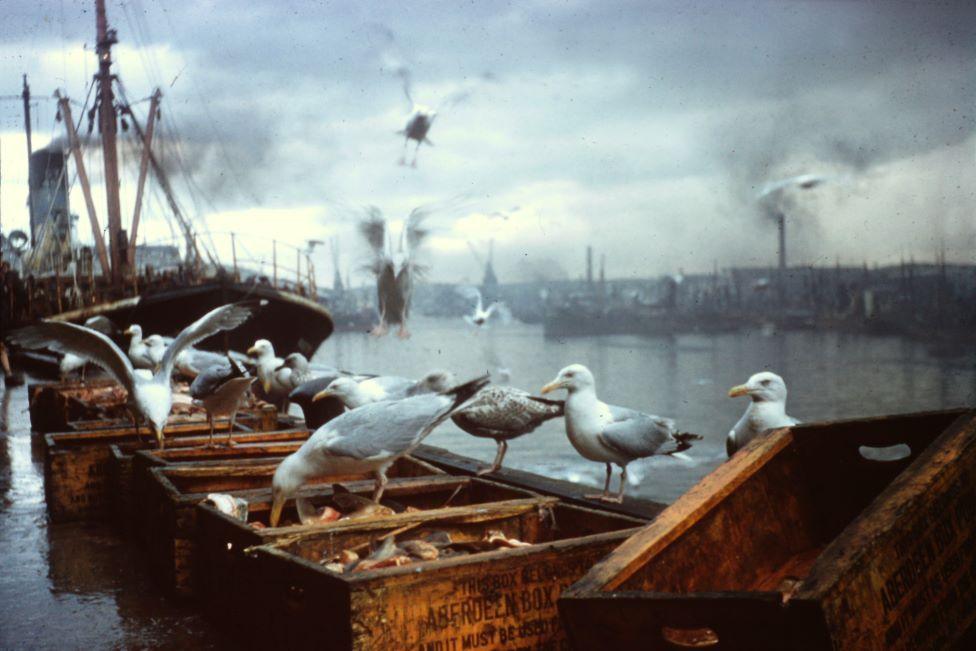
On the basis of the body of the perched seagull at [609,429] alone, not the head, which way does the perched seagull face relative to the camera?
to the viewer's left

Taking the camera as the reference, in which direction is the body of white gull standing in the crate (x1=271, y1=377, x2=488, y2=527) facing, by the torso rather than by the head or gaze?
to the viewer's left

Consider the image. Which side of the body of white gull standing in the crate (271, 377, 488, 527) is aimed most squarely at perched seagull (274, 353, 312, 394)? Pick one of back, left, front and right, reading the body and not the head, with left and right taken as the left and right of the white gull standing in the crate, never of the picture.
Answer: right

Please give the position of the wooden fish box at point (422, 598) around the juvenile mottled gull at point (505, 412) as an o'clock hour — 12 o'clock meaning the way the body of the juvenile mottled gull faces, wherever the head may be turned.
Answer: The wooden fish box is roughly at 9 o'clock from the juvenile mottled gull.

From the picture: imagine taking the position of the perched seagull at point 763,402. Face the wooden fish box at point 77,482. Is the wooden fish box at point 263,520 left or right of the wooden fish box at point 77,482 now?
left

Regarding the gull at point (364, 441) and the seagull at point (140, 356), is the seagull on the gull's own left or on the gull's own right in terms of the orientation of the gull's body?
on the gull's own right

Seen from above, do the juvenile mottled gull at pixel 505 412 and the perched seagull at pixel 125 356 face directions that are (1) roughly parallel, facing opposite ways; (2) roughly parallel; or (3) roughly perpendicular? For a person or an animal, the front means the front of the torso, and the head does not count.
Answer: roughly perpendicular

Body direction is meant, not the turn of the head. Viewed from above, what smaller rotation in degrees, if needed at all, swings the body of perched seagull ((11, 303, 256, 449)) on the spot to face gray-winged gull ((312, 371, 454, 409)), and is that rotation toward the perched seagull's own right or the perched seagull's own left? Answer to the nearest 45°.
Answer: approximately 45° to the perched seagull's own left

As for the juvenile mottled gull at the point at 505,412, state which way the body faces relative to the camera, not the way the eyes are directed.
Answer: to the viewer's left
